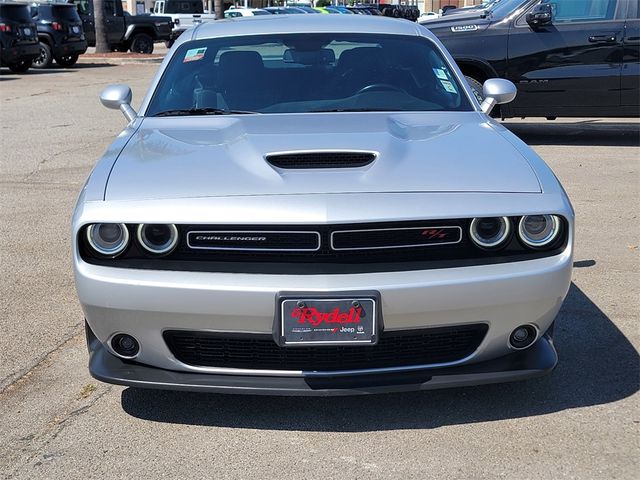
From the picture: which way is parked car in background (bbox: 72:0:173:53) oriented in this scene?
to the viewer's right

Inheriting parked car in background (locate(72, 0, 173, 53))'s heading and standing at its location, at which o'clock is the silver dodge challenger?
The silver dodge challenger is roughly at 3 o'clock from the parked car in background.

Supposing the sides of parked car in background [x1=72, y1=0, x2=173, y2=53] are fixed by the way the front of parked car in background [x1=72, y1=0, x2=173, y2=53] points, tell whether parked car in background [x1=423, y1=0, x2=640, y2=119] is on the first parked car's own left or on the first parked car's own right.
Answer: on the first parked car's own right

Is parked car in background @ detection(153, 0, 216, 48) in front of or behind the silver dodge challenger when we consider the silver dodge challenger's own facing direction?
behind

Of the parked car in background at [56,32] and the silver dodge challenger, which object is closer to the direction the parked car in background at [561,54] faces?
the parked car in background

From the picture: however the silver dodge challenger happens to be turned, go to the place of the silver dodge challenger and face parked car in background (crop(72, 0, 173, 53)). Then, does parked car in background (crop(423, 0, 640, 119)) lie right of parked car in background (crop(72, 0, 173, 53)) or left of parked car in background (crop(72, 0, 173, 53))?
right

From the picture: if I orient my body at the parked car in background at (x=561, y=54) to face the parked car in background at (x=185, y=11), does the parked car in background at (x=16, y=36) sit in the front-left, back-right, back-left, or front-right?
front-left

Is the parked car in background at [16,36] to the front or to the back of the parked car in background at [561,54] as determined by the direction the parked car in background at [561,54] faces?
to the front

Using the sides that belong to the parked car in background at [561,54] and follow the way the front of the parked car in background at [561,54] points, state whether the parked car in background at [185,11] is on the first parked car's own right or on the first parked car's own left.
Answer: on the first parked car's own right

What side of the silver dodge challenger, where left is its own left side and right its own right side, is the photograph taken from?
front

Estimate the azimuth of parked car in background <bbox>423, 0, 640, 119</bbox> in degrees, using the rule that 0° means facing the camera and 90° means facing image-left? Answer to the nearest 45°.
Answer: approximately 90°
